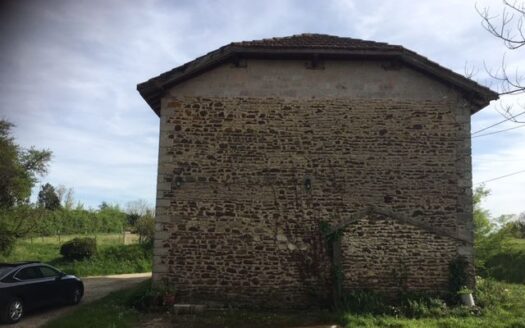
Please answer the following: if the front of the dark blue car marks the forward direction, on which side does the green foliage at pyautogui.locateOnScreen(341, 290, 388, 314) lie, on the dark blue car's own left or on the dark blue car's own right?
on the dark blue car's own right

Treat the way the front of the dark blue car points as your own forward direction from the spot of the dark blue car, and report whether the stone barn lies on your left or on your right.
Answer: on your right

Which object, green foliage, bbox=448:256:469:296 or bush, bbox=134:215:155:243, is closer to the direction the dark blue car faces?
the bush
